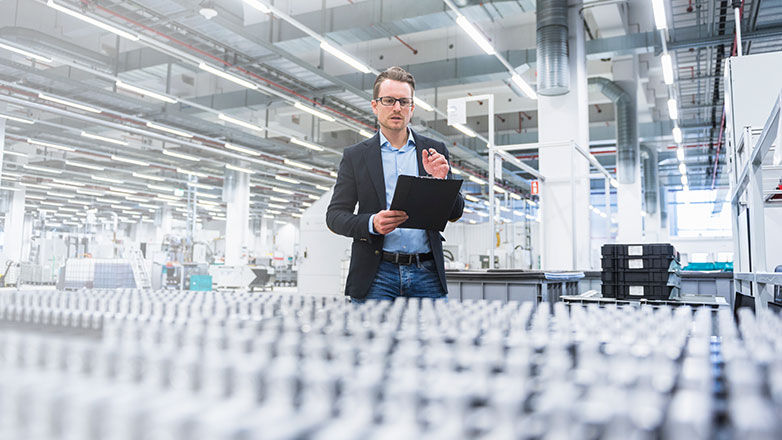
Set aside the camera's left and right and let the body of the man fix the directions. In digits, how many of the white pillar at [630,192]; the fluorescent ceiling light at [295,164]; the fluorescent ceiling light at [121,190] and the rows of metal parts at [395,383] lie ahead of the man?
1

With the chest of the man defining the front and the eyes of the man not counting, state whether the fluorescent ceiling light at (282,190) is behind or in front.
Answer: behind

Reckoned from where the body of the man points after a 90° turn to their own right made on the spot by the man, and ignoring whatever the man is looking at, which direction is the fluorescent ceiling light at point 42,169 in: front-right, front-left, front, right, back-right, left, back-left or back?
front-right

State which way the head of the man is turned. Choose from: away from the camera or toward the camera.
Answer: toward the camera

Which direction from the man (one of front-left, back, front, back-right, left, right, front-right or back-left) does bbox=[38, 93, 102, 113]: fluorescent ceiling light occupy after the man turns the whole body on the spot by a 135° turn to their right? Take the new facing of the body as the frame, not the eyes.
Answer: front

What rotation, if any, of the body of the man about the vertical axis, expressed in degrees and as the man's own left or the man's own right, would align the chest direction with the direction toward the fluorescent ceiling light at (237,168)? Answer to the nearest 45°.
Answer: approximately 180°

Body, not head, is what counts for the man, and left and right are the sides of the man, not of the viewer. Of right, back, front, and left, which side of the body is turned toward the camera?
front

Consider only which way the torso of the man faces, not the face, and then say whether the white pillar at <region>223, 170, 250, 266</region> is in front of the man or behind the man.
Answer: behind

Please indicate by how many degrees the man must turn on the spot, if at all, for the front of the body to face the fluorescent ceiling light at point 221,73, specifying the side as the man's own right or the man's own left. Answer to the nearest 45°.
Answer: approximately 180°

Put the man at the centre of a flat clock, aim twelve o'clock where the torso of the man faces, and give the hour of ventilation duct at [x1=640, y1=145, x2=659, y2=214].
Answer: The ventilation duct is roughly at 7 o'clock from the man.

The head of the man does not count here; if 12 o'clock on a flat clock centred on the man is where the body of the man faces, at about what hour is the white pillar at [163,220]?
The white pillar is roughly at 5 o'clock from the man.

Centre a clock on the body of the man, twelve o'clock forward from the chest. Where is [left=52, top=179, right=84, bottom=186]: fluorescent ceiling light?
The fluorescent ceiling light is roughly at 5 o'clock from the man.

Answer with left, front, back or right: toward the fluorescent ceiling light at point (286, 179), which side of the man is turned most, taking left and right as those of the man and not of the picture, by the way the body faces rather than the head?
back

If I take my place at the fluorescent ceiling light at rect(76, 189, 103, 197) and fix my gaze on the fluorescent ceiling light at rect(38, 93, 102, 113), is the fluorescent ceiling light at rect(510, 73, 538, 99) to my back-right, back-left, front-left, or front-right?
front-left

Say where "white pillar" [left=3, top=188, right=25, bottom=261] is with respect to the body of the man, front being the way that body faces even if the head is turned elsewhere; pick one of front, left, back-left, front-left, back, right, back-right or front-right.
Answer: back-right

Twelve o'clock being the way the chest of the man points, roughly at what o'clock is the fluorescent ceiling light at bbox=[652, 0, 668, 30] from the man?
The fluorescent ceiling light is roughly at 7 o'clock from the man.
